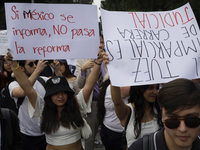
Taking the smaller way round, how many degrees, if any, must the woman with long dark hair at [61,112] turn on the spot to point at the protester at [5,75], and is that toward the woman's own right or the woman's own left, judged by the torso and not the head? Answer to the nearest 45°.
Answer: approximately 135° to the woman's own right

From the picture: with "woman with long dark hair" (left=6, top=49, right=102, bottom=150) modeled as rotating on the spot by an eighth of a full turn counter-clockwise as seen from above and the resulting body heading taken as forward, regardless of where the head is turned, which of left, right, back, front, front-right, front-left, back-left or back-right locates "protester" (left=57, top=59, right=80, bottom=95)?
back-left

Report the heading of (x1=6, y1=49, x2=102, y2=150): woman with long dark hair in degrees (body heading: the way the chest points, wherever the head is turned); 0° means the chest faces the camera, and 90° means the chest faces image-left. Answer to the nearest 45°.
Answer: approximately 0°

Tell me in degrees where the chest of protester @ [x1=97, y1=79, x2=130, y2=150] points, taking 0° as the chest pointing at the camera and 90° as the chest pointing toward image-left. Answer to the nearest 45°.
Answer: approximately 315°

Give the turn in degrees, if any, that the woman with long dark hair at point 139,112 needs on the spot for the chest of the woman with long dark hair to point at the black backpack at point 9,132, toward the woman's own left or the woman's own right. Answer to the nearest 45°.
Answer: approximately 135° to the woman's own right

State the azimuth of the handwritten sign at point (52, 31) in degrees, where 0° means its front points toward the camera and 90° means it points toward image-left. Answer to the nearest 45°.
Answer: approximately 0°

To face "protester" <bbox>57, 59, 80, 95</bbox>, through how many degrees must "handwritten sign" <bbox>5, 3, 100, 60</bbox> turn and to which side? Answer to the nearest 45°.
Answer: approximately 180°
